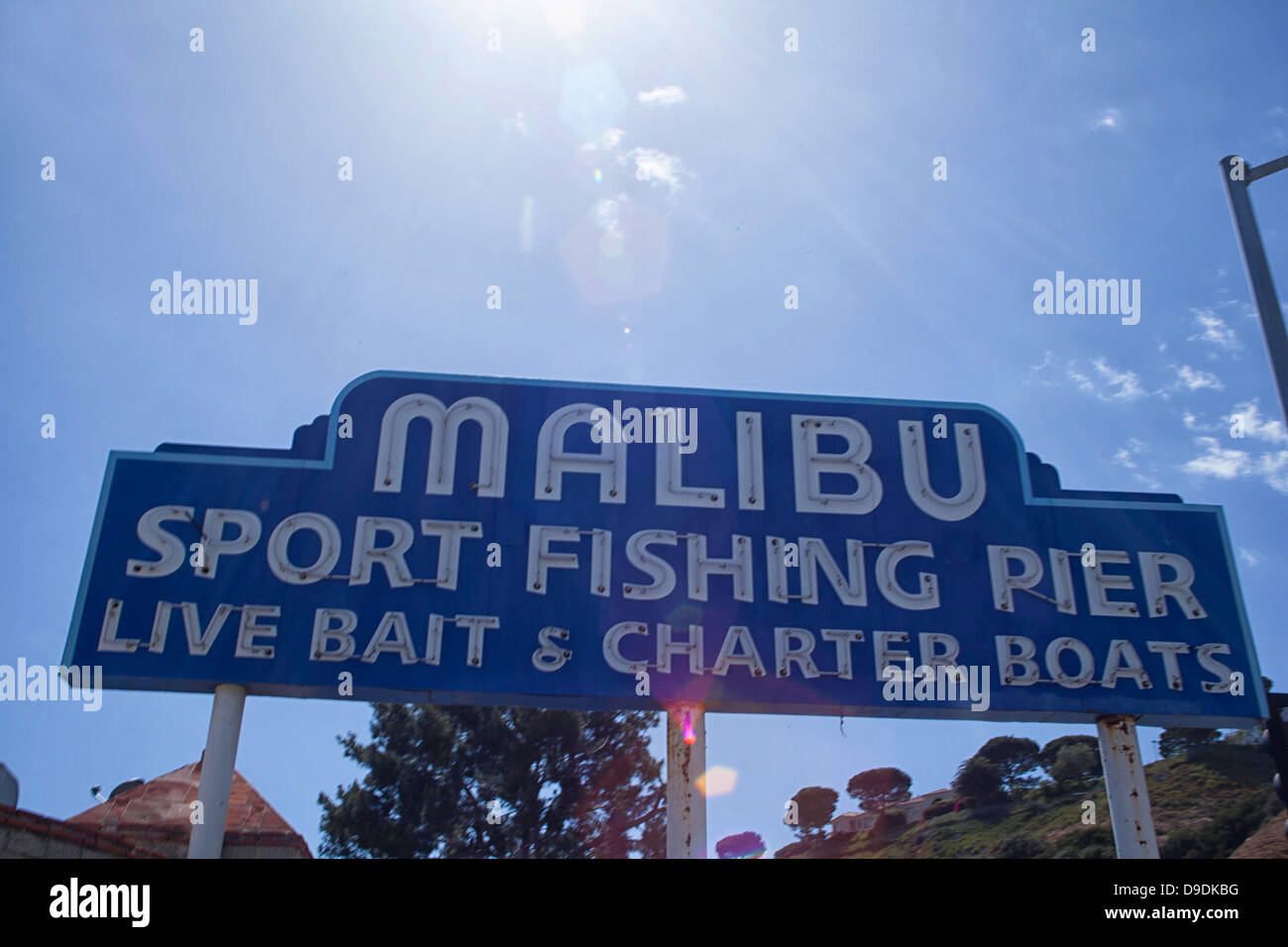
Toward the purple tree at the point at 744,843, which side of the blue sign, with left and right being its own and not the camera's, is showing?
back

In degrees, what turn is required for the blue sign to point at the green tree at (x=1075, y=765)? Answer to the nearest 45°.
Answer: approximately 135° to its left

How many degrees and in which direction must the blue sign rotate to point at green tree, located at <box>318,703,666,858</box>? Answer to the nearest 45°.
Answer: approximately 180°

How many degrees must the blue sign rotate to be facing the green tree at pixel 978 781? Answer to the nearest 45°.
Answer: approximately 180°

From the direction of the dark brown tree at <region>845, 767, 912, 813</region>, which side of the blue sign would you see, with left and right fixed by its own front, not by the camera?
back

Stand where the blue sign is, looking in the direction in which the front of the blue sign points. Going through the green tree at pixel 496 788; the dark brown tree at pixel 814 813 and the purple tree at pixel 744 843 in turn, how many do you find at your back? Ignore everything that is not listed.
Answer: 3

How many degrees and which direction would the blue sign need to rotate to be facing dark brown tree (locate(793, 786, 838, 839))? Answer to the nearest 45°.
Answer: approximately 180°

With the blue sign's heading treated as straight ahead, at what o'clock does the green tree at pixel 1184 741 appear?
The green tree is roughly at 7 o'clock from the blue sign.

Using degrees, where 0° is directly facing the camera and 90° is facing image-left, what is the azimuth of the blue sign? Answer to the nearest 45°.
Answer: approximately 0°
